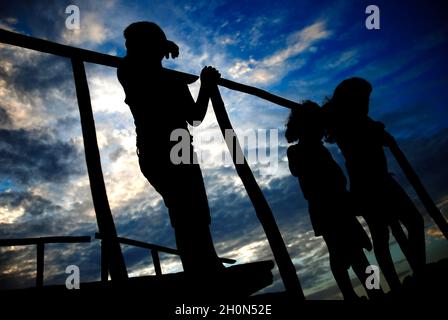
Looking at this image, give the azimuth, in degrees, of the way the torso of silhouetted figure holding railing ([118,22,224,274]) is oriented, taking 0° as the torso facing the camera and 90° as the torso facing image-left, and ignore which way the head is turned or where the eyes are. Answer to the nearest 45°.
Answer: approximately 270°
